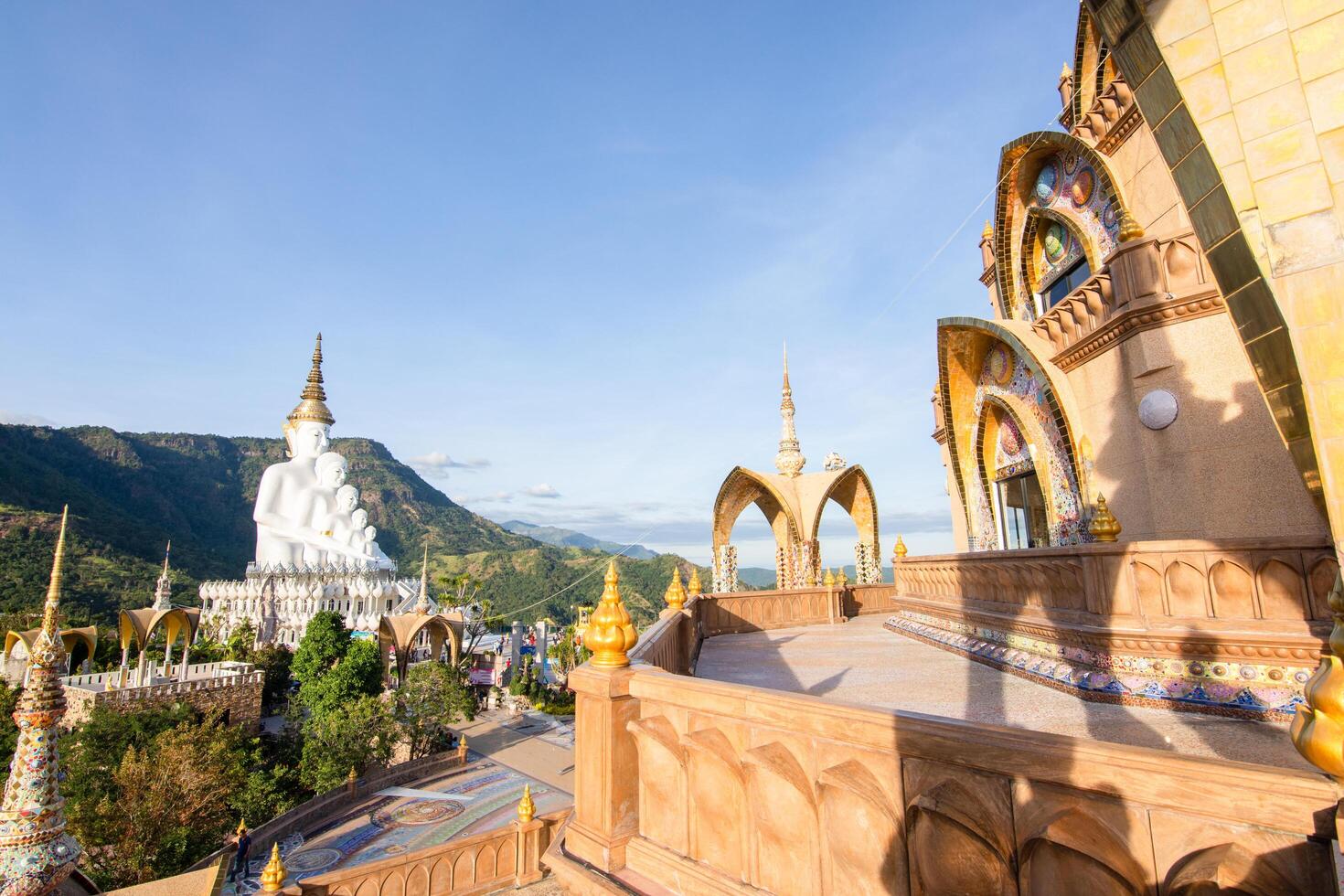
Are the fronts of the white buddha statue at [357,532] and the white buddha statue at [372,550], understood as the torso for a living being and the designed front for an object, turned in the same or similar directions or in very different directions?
same or similar directions

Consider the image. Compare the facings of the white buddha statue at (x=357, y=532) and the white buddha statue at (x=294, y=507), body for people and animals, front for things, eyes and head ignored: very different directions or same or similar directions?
same or similar directions

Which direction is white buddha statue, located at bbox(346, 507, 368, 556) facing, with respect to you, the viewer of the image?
facing the viewer and to the right of the viewer

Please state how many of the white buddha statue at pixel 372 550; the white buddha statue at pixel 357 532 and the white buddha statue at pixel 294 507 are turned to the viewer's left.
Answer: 0

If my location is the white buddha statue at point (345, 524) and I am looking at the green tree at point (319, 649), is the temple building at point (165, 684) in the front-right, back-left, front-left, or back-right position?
front-right

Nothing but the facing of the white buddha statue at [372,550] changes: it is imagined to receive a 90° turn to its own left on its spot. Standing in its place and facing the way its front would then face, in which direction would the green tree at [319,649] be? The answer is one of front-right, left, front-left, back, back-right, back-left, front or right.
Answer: back-right

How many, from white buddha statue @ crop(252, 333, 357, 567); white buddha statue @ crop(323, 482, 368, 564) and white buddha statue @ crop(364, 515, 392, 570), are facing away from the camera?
0

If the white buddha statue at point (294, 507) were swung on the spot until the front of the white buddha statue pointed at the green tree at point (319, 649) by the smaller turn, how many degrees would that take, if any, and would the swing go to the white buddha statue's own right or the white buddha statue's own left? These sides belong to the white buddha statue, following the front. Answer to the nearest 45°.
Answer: approximately 45° to the white buddha statue's own right

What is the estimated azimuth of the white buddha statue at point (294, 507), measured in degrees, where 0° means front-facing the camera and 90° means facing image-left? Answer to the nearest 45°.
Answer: approximately 315°

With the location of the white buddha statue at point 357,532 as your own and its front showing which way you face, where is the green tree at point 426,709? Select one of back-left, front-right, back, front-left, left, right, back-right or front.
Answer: front-right

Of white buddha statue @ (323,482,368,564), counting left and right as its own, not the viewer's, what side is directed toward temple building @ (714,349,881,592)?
front
